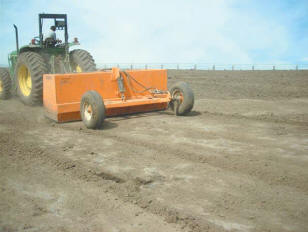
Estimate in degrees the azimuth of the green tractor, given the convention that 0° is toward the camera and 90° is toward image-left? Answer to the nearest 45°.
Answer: approximately 135°
